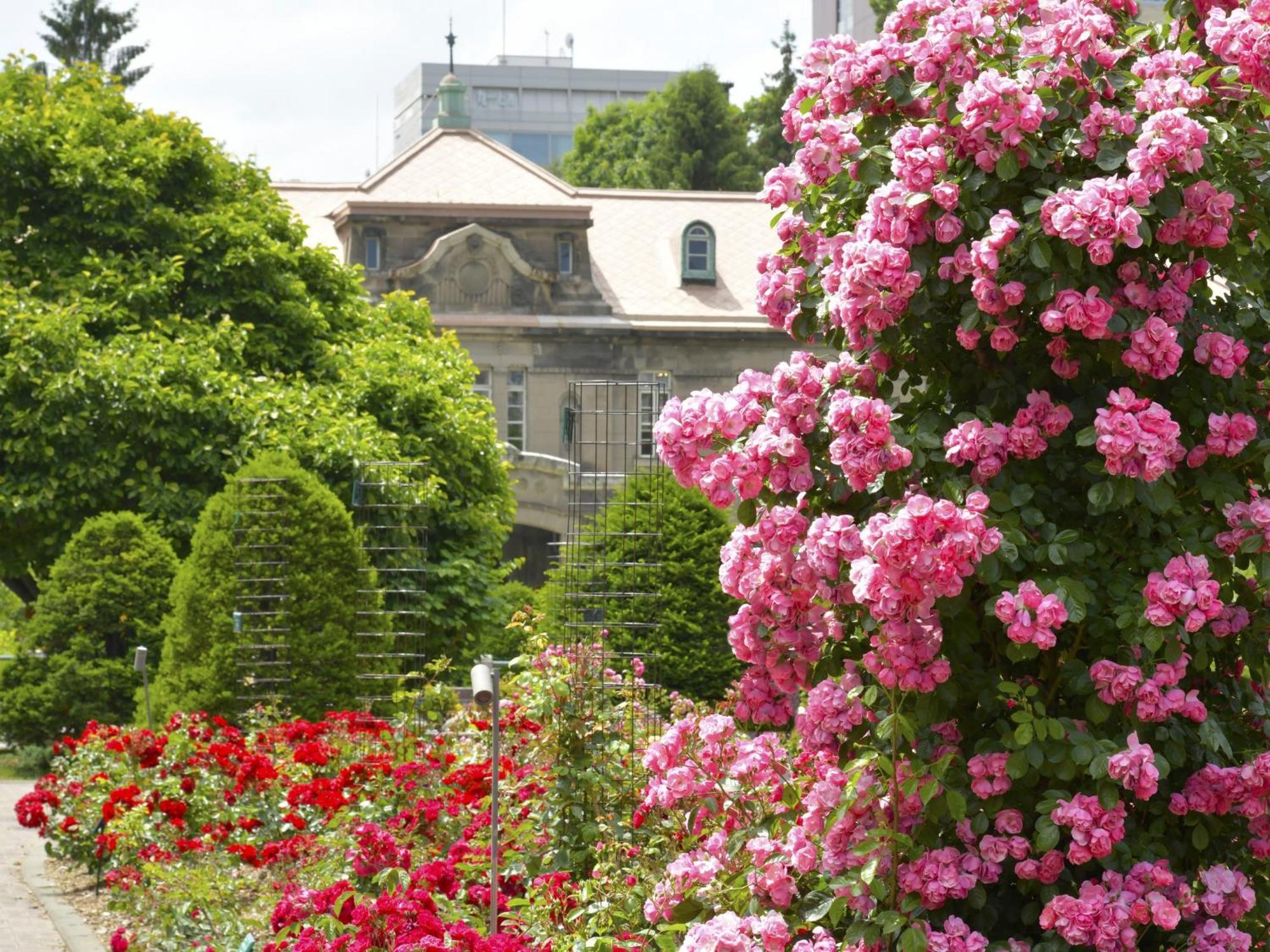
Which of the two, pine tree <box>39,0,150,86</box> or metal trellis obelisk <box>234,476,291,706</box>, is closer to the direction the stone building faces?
the metal trellis obelisk

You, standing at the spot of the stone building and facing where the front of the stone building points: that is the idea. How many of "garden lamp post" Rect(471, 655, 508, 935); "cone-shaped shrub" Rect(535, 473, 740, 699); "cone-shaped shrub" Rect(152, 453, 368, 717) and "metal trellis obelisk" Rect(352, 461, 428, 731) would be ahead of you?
4

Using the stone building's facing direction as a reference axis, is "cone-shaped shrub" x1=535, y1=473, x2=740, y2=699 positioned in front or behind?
in front

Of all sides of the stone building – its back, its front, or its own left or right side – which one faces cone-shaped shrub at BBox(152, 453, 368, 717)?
front

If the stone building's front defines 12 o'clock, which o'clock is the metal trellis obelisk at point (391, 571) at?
The metal trellis obelisk is roughly at 12 o'clock from the stone building.

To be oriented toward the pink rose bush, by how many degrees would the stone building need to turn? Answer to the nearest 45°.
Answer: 0° — it already faces it

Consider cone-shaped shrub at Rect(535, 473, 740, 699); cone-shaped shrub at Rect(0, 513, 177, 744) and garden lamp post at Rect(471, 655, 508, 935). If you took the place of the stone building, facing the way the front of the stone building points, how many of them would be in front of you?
3

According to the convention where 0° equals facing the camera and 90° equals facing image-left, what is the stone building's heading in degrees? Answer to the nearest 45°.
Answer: approximately 0°

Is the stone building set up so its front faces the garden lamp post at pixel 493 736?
yes

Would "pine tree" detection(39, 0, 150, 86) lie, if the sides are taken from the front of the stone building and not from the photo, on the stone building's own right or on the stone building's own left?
on the stone building's own right

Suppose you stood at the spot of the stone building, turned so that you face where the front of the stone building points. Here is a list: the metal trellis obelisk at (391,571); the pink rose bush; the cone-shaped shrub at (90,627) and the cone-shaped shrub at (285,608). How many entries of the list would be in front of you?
4

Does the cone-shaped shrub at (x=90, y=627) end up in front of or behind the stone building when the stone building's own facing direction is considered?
in front

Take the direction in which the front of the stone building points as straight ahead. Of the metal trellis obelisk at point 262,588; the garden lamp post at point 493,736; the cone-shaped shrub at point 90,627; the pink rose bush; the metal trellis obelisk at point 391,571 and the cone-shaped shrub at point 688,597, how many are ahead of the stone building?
6
